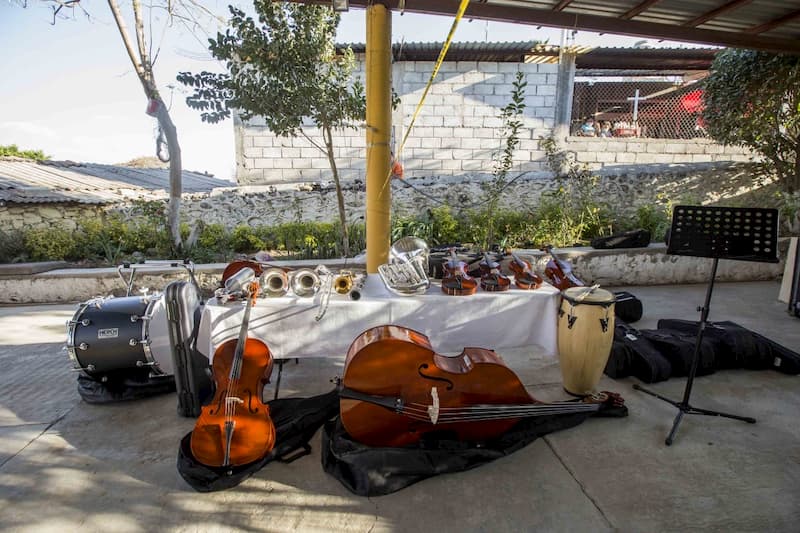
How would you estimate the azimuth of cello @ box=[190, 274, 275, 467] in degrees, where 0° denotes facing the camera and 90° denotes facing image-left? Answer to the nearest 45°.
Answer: approximately 0°

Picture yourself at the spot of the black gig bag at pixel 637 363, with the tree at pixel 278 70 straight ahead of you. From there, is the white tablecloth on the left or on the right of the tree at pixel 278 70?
left

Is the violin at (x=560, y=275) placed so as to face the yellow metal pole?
no

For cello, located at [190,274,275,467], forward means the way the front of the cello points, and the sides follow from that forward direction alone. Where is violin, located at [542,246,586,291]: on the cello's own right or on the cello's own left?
on the cello's own left

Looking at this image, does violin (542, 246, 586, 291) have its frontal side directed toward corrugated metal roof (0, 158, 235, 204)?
no

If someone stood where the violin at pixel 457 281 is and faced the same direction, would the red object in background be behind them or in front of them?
behind

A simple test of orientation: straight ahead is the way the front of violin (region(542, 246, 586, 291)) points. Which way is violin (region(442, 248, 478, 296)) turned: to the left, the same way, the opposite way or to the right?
the same way

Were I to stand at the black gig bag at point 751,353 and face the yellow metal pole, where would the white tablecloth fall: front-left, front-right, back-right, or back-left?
front-left

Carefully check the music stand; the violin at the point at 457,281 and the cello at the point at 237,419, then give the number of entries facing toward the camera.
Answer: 3

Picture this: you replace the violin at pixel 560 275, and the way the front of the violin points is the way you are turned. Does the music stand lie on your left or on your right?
on your left

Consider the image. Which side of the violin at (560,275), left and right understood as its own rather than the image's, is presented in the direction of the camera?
front

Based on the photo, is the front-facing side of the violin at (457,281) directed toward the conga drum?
no

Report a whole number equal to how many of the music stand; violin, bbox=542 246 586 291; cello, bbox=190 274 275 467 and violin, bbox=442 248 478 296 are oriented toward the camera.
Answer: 4

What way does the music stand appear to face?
toward the camera

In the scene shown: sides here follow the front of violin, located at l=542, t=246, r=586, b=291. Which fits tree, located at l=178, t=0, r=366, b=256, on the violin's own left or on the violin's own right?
on the violin's own right
